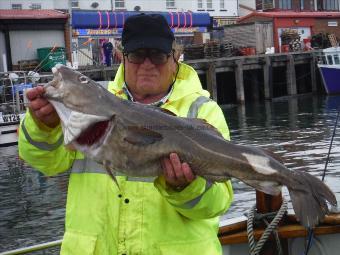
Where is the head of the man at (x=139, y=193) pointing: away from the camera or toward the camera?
toward the camera

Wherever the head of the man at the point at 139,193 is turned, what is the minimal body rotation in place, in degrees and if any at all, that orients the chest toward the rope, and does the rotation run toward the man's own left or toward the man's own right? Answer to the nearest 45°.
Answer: approximately 135° to the man's own left

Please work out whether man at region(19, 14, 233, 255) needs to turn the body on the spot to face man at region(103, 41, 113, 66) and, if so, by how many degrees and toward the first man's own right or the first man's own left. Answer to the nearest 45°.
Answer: approximately 180°

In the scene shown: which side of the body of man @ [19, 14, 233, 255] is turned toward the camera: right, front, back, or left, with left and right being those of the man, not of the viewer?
front

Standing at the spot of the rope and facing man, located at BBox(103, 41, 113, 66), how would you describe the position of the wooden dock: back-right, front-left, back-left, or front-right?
front-right

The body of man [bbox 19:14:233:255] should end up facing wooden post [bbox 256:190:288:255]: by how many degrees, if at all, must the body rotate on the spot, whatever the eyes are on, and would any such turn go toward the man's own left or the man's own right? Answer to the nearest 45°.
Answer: approximately 135° to the man's own left
